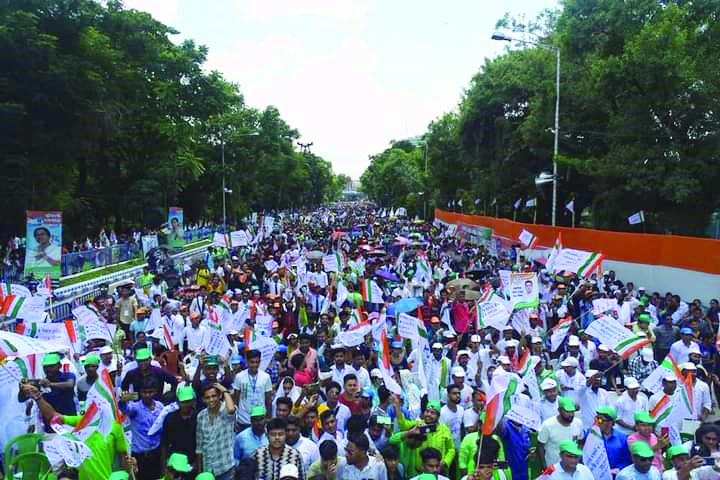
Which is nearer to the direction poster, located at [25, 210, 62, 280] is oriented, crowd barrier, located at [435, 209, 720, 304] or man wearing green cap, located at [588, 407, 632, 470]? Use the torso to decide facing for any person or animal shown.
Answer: the man wearing green cap

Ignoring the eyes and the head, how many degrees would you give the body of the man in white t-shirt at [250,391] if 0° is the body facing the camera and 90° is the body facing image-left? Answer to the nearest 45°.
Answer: approximately 0°

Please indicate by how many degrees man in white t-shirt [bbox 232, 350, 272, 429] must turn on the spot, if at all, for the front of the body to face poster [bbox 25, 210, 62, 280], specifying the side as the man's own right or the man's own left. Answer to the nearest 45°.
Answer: approximately 135° to the man's own right

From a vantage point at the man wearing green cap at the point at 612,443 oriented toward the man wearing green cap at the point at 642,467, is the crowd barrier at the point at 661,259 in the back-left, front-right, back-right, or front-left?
back-left

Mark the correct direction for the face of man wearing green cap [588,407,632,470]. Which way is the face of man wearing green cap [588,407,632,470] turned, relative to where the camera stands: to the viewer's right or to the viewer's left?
to the viewer's left

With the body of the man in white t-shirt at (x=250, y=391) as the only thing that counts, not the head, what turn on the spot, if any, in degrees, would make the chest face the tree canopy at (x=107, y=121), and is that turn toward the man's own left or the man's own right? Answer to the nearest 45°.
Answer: approximately 180°

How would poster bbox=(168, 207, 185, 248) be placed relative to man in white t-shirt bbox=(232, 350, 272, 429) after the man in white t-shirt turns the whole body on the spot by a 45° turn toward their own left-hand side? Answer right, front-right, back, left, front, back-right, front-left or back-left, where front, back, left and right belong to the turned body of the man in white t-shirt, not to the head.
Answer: back-left

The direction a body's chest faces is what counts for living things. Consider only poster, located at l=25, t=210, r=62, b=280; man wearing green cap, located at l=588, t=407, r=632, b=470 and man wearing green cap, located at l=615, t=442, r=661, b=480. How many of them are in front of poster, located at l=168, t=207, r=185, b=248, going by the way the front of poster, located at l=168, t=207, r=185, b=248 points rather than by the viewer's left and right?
3

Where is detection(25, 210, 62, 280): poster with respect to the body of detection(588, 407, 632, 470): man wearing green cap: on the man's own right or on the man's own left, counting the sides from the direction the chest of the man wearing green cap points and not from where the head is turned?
on the man's own right
